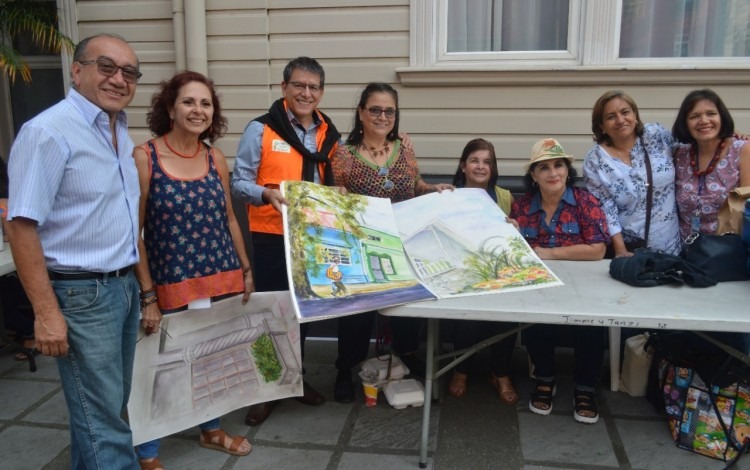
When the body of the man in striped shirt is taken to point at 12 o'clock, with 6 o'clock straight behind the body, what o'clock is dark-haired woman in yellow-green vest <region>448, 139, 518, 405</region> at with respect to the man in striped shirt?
The dark-haired woman in yellow-green vest is roughly at 10 o'clock from the man in striped shirt.

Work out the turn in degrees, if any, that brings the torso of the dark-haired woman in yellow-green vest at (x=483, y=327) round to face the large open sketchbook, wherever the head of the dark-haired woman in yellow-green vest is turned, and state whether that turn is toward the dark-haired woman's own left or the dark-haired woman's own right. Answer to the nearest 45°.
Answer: approximately 45° to the dark-haired woman's own right

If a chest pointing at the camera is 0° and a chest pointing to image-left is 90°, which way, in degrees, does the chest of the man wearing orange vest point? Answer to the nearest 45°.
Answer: approximately 315°

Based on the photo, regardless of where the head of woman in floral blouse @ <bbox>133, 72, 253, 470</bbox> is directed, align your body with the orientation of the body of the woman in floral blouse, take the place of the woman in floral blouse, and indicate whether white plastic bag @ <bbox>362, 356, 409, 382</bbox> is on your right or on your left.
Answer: on your left

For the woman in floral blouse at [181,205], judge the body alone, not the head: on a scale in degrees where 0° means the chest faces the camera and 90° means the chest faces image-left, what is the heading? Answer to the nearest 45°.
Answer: approximately 315°

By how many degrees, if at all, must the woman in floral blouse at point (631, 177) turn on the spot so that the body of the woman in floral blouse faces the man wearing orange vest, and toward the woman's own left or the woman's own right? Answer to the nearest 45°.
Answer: approximately 45° to the woman's own right

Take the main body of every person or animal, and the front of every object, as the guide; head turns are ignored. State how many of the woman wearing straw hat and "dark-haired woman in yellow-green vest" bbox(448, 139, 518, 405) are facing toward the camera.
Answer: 2
